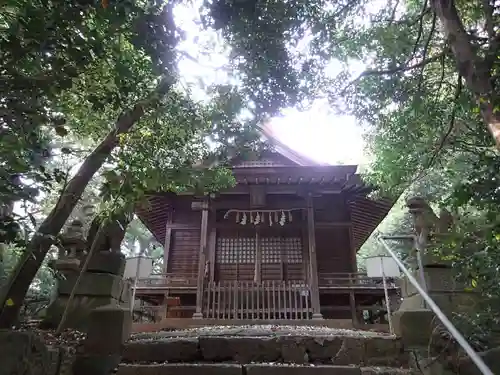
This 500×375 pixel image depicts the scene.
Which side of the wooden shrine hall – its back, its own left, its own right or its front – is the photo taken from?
front

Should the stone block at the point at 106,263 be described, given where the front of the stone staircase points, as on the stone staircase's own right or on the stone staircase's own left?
on the stone staircase's own right

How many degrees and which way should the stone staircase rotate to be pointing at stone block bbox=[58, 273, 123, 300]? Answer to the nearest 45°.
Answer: approximately 90° to its right

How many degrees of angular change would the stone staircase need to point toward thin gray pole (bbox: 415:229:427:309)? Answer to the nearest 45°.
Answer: approximately 90° to its left

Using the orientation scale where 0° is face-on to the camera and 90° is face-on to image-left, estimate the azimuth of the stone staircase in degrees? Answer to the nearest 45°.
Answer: approximately 0°

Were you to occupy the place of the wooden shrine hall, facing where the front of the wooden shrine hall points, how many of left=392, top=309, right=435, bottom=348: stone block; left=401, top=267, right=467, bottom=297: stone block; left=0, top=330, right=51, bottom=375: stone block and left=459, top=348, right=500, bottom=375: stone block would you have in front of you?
4

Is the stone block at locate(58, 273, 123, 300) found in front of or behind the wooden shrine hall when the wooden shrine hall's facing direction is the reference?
in front

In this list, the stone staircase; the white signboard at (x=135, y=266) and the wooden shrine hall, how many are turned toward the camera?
3

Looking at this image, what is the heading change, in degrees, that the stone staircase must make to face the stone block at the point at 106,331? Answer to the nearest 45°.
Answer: approximately 90° to its right

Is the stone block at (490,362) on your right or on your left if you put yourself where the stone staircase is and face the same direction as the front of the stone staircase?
on your left

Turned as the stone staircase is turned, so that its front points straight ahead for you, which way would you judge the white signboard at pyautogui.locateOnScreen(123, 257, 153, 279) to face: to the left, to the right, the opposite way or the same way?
the same way

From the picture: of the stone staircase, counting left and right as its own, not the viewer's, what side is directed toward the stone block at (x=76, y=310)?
right

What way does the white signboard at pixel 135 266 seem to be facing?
toward the camera

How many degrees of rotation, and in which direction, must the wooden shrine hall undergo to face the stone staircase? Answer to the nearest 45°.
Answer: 0° — it already faces it

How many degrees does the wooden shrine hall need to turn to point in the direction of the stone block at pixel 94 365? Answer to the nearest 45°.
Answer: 0° — it already faces it

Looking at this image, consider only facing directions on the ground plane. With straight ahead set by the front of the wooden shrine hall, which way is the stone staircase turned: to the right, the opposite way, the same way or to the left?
the same way

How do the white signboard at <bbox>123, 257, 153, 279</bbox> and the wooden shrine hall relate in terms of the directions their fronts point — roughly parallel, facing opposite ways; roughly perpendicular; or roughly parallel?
roughly parallel
